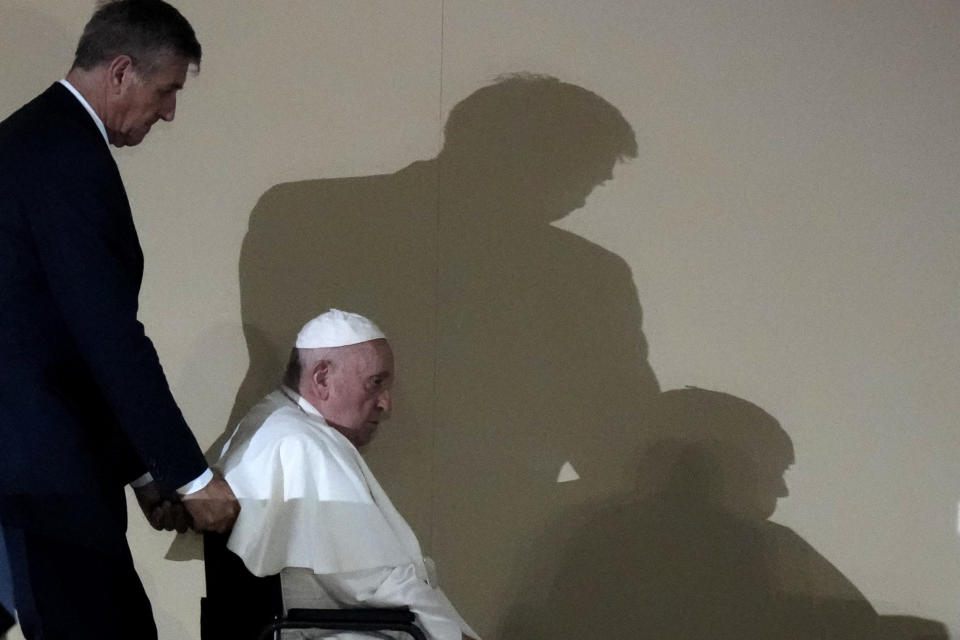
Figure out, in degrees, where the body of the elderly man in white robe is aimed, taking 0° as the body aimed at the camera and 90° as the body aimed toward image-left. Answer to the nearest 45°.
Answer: approximately 270°

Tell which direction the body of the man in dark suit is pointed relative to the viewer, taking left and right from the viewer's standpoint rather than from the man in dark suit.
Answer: facing to the right of the viewer

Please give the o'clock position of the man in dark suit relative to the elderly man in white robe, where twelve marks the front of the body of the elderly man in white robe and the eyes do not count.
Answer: The man in dark suit is roughly at 5 o'clock from the elderly man in white robe.

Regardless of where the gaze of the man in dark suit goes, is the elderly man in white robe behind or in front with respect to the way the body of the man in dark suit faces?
in front

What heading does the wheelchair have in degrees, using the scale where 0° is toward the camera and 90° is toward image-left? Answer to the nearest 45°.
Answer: approximately 270°

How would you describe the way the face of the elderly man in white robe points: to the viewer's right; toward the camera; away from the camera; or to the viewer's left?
to the viewer's right

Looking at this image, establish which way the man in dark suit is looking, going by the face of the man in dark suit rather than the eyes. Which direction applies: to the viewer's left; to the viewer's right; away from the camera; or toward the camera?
to the viewer's right
